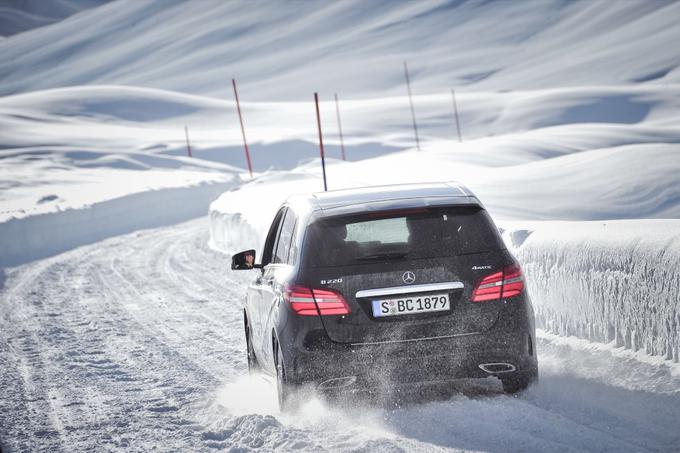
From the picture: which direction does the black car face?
away from the camera
